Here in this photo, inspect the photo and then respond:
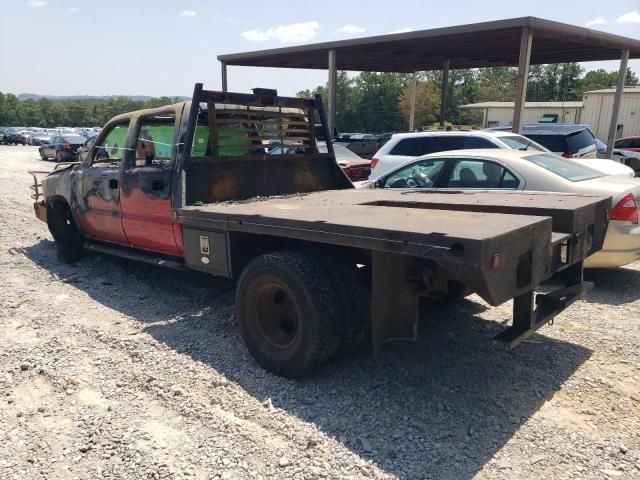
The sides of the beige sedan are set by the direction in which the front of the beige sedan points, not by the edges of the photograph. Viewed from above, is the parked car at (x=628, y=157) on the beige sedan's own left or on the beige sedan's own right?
on the beige sedan's own right

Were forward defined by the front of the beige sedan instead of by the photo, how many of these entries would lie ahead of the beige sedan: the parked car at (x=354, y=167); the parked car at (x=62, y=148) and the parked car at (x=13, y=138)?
3

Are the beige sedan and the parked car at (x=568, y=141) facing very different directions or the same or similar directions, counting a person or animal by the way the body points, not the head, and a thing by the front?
same or similar directions

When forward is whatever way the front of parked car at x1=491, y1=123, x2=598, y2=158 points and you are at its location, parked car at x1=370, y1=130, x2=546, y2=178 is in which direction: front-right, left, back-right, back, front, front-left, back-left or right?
left

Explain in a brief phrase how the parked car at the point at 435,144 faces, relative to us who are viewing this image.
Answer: facing the viewer and to the right of the viewer

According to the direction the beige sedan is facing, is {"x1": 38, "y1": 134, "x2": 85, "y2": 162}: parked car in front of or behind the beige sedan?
in front

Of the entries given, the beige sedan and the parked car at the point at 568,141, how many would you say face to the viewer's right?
0

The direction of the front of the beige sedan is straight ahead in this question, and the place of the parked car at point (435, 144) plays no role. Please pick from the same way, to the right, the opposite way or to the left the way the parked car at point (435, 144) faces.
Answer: the opposite way

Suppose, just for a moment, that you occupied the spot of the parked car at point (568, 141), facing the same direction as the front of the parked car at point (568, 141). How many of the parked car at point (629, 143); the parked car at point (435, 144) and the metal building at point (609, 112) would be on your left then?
1

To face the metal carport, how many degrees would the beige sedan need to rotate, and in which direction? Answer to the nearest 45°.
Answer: approximately 45° to its right

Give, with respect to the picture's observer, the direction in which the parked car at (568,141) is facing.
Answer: facing away from the viewer and to the left of the viewer

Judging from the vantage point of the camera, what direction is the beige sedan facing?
facing away from the viewer and to the left of the viewer

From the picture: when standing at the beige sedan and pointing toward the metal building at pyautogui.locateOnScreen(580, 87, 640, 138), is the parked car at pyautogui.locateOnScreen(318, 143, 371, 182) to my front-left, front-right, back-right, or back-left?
front-left
